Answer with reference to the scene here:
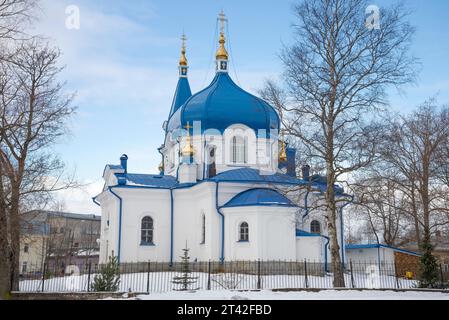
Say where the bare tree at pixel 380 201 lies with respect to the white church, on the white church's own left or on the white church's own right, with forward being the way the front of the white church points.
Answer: on the white church's own right

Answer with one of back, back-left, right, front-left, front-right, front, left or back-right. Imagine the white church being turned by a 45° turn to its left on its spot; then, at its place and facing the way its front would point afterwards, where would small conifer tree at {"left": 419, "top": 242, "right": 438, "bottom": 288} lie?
back
